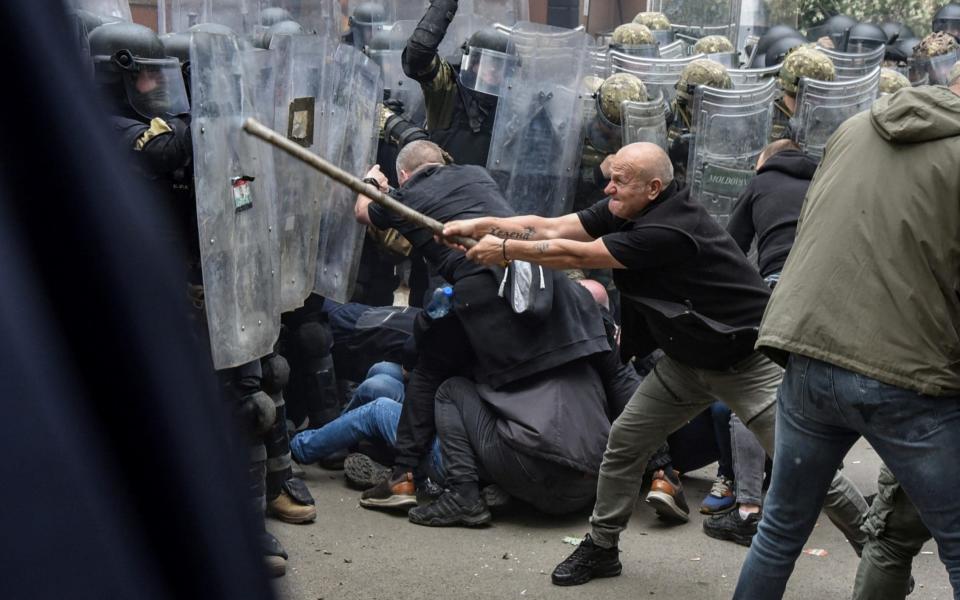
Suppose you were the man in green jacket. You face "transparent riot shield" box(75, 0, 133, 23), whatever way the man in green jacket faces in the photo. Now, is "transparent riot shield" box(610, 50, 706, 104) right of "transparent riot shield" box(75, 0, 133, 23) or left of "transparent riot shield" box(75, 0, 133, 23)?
right

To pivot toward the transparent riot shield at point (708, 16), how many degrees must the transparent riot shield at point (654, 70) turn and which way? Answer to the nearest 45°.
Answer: approximately 180°

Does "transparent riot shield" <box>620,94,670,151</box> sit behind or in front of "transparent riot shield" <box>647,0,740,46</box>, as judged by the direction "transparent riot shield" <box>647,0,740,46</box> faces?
in front

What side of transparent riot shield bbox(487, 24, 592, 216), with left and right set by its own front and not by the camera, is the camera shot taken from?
front

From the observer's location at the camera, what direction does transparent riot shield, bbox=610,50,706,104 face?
facing the viewer

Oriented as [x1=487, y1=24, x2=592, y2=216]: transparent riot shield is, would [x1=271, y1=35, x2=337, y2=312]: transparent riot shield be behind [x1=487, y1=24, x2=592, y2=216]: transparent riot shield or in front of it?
in front

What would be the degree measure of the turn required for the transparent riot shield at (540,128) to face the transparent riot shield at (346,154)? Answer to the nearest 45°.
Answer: approximately 45° to its right

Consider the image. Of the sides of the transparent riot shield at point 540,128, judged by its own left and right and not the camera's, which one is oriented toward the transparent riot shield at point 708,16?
back

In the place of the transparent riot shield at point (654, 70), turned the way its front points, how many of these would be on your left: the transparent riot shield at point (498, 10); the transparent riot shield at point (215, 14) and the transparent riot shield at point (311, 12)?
0

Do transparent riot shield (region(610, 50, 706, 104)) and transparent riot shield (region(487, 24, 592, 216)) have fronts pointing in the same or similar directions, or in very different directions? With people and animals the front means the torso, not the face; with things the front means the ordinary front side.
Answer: same or similar directions

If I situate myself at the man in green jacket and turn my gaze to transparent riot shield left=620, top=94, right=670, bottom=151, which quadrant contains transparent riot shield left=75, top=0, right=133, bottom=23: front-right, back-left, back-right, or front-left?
front-left

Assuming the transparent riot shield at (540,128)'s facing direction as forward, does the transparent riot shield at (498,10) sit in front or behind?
behind

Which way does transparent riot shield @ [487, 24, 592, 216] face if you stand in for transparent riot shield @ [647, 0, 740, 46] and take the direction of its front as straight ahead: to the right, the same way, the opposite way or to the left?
the same way

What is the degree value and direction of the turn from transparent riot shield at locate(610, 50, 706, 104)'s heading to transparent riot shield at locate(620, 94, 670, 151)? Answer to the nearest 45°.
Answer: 0° — it already faces it
